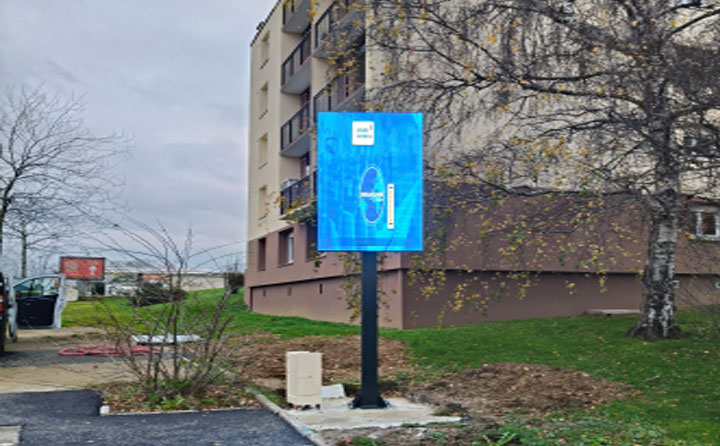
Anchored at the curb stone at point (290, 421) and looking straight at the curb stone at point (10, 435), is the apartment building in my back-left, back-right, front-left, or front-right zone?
back-right
